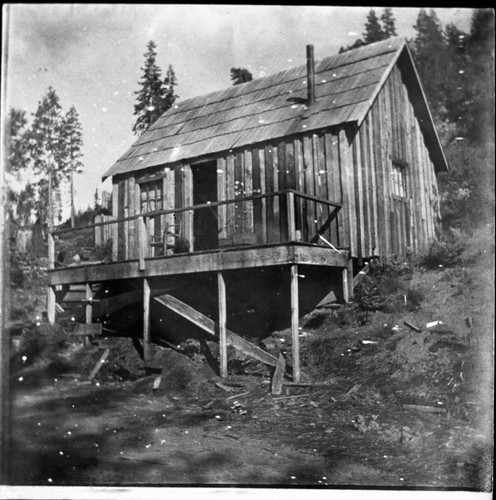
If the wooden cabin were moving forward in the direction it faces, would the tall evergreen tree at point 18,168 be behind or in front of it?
in front

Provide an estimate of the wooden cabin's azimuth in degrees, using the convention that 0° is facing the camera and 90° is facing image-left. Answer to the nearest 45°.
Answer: approximately 45°
